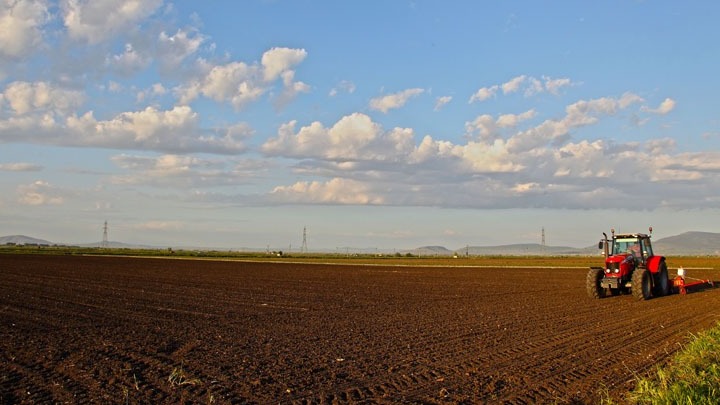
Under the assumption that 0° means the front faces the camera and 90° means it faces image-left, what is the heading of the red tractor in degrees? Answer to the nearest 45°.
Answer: approximately 45°
